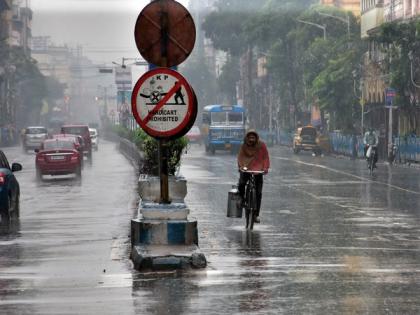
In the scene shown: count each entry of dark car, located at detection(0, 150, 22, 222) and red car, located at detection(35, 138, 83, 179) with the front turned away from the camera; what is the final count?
2

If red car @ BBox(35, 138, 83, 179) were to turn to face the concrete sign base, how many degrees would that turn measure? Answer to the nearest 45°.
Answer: approximately 180°

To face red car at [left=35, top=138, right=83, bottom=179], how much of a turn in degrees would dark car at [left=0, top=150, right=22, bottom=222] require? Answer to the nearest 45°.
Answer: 0° — it already faces it

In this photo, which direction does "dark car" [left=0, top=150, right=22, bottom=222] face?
away from the camera

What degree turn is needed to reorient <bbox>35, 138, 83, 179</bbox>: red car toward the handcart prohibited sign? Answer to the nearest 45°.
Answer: approximately 180°

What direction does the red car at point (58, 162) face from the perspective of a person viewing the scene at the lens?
facing away from the viewer

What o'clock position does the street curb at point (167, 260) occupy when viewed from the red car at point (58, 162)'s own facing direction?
The street curb is roughly at 6 o'clock from the red car.

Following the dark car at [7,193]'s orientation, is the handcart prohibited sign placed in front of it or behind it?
behind

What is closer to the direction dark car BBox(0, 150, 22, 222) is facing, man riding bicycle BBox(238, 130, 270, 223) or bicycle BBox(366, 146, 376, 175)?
the bicycle

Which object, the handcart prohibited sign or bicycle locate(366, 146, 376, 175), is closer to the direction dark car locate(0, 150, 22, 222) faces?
the bicycle

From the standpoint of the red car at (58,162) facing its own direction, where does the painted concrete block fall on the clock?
The painted concrete block is roughly at 6 o'clock from the red car.

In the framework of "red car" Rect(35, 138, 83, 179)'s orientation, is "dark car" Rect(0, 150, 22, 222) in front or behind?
behind
